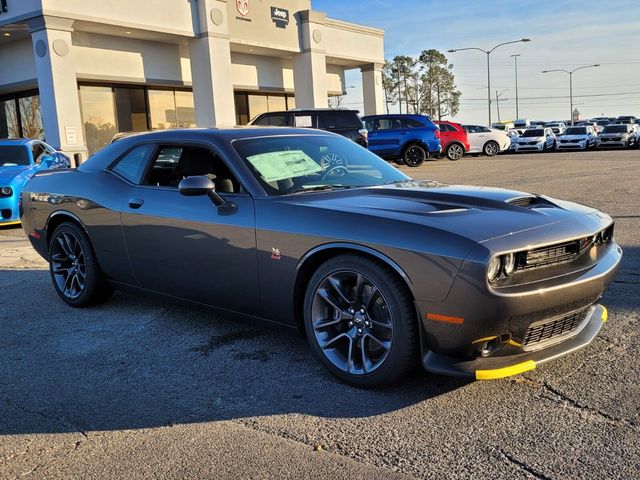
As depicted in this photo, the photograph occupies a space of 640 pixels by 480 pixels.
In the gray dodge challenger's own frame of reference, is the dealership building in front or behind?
behind

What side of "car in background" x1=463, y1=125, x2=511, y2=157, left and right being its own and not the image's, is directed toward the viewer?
left

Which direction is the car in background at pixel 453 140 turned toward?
to the viewer's left

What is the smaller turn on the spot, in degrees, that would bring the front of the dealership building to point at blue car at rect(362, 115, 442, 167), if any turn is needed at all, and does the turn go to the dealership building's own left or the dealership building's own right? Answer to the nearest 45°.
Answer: approximately 45° to the dealership building's own left

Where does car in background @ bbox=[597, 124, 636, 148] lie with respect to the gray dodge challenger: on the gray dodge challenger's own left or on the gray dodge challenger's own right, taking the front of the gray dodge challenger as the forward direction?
on the gray dodge challenger's own left

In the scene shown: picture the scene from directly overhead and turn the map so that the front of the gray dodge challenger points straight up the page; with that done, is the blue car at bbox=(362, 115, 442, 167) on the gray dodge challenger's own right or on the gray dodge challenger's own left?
on the gray dodge challenger's own left

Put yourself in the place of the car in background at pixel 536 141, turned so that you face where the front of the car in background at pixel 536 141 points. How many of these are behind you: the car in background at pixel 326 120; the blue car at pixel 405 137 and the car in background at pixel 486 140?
0

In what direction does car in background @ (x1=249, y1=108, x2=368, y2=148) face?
to the viewer's left

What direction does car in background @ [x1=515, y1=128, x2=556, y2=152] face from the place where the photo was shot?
facing the viewer and to the left of the viewer

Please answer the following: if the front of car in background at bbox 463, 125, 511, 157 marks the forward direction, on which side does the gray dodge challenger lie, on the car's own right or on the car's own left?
on the car's own left

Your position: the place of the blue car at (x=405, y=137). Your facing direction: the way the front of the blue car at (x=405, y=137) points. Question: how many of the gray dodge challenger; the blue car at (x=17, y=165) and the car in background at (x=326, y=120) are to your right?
0

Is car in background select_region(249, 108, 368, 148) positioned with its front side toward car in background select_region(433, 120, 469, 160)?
no

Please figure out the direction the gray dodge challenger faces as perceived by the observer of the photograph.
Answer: facing the viewer and to the right of the viewer

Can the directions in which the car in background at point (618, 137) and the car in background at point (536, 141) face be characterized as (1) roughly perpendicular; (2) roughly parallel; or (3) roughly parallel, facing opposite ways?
roughly parallel
